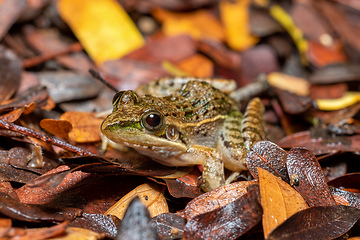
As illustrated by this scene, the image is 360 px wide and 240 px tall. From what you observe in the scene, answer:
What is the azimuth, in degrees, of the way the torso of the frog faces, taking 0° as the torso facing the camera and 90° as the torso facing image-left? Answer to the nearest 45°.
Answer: approximately 45°

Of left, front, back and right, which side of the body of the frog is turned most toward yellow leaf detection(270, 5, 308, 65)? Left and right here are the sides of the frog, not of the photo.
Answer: back

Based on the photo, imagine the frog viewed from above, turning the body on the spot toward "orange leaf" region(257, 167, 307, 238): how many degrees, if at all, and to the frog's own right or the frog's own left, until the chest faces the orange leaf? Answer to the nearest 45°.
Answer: approximately 90° to the frog's own left

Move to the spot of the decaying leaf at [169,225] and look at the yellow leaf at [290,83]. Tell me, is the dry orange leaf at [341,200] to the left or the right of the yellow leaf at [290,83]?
right

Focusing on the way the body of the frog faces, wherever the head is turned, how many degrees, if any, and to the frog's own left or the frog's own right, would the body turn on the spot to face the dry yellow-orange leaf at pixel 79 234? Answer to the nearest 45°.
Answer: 0° — it already faces it

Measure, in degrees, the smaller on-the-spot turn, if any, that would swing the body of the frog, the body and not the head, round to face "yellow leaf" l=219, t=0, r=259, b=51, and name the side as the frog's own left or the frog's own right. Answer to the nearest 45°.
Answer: approximately 135° to the frog's own right

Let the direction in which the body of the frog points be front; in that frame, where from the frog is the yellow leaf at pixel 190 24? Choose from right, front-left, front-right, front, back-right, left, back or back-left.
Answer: back-right

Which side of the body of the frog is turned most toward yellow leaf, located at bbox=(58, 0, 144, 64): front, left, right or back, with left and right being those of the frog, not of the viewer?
right
